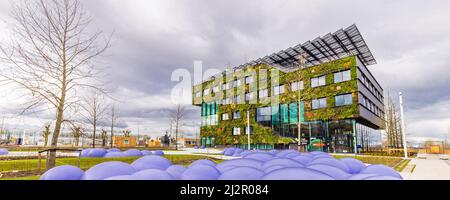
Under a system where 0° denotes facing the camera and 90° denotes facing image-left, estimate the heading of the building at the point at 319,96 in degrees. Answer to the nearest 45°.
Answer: approximately 45°

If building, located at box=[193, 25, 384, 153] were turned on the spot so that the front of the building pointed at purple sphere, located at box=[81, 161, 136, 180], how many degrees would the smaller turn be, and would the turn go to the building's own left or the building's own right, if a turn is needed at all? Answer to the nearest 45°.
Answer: approximately 45° to the building's own left

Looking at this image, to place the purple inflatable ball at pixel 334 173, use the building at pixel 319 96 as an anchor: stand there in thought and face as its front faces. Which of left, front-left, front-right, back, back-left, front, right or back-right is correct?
front-left

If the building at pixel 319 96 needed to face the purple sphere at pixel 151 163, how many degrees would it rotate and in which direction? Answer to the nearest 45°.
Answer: approximately 45° to its left

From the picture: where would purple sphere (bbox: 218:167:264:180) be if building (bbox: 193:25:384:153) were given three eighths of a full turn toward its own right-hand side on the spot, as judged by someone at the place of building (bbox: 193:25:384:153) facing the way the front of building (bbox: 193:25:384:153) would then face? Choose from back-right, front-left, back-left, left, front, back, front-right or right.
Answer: back
